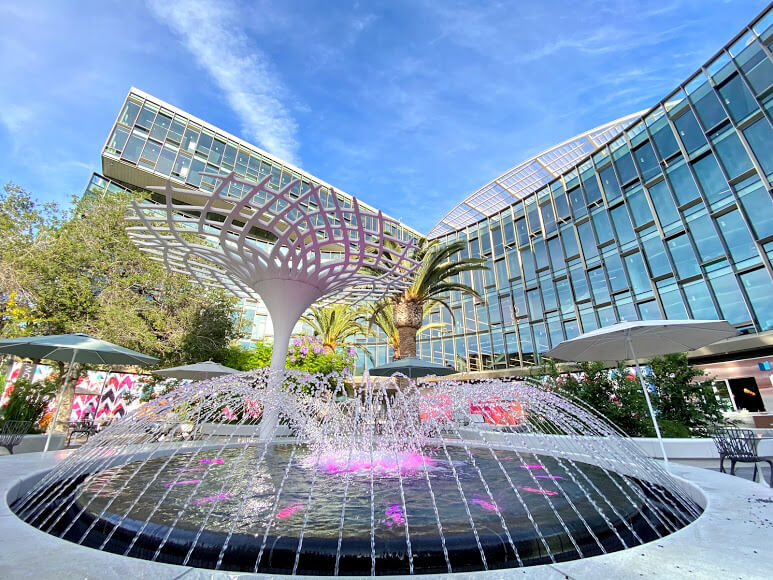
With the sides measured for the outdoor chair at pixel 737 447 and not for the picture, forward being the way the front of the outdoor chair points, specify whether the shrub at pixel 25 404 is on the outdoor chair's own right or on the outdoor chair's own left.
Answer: on the outdoor chair's own right

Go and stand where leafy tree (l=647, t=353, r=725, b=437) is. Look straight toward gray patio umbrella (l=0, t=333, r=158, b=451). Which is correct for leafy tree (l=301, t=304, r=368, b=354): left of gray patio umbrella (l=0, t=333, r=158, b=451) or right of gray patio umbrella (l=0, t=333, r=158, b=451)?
right

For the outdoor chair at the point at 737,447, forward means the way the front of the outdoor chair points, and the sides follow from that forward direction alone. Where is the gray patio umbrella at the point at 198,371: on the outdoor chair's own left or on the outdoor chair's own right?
on the outdoor chair's own right

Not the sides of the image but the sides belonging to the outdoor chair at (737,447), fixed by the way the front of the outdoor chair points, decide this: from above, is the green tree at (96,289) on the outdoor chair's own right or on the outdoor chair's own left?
on the outdoor chair's own right

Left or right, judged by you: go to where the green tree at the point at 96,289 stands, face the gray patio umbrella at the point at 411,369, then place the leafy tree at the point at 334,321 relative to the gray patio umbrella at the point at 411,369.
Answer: left

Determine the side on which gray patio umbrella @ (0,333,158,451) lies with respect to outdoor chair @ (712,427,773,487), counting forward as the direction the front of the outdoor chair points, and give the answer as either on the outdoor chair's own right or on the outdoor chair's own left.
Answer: on the outdoor chair's own right
